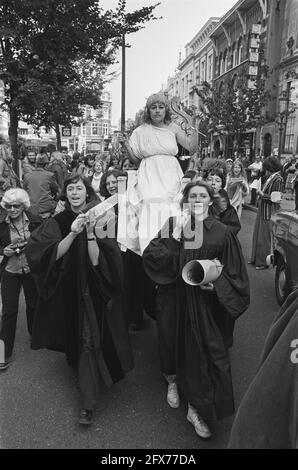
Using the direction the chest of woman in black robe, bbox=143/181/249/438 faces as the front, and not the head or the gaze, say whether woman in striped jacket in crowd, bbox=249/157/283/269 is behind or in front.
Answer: behind

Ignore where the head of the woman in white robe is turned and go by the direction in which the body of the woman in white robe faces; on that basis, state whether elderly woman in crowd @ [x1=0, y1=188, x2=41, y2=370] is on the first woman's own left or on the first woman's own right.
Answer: on the first woman's own right

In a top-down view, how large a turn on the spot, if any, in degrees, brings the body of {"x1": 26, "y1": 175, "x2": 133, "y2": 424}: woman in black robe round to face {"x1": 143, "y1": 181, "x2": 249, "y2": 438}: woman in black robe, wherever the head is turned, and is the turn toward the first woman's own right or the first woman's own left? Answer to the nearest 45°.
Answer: approximately 90° to the first woman's own left

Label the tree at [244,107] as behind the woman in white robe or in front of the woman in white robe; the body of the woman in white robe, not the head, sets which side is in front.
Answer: behind

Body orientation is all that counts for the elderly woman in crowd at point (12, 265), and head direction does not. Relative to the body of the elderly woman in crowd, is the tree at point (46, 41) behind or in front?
behind

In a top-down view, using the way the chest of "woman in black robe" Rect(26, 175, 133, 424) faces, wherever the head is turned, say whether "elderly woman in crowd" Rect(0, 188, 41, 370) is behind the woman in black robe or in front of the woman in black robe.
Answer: behind

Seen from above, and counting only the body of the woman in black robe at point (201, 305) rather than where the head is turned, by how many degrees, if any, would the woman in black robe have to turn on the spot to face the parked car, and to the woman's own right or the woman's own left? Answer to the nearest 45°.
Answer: approximately 135° to the woman's own left

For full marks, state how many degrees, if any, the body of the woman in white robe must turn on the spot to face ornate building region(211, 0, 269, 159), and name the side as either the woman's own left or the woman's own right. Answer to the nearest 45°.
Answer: approximately 180°

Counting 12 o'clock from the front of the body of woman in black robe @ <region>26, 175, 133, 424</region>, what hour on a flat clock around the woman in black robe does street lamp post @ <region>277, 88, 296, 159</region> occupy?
The street lamp post is roughly at 7 o'clock from the woman in black robe.

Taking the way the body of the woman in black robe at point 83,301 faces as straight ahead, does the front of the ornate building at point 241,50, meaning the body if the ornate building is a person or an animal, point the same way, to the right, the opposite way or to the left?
to the right

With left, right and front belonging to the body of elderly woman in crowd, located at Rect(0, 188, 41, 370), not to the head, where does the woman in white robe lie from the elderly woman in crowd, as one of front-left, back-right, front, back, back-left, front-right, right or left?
left
